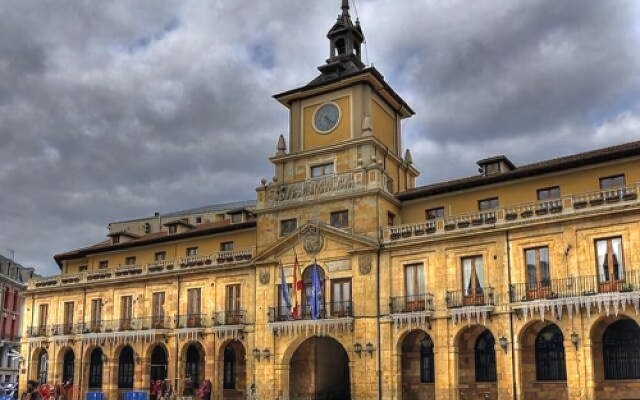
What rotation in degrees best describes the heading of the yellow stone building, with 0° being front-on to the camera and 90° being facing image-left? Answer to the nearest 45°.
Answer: approximately 45°
